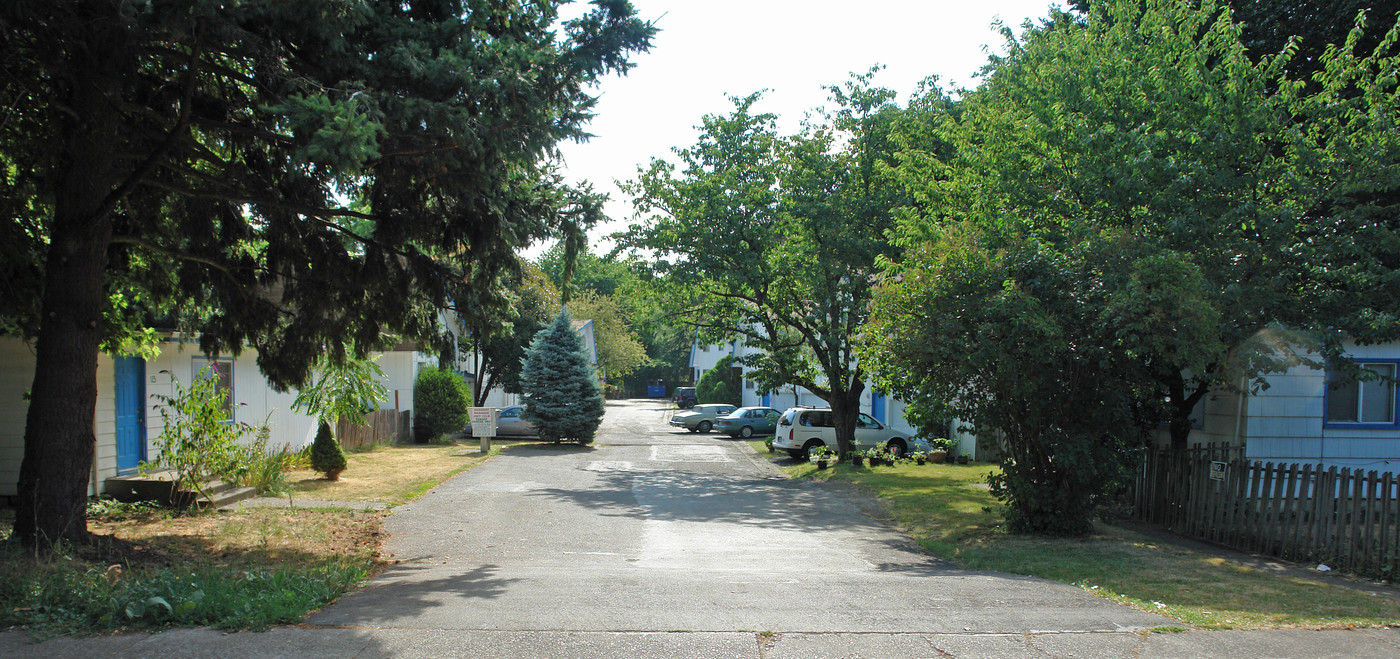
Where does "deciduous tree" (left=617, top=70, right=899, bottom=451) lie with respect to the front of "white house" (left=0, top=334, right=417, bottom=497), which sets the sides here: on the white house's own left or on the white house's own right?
on the white house's own left

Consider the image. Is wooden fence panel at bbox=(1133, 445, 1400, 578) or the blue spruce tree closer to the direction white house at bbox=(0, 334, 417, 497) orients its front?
the wooden fence panel

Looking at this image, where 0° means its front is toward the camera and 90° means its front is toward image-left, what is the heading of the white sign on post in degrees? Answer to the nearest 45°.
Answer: approximately 0°

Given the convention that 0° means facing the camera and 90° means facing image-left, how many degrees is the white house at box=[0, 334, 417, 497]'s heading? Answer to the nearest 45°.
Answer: approximately 315°

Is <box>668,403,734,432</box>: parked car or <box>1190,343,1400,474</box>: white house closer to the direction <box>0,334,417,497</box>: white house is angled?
the white house

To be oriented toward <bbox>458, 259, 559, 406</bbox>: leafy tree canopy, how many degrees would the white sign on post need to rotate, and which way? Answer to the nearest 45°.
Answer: approximately 180°

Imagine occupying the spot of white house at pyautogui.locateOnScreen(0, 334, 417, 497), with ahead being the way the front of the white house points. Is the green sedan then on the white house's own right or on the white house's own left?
on the white house's own left
